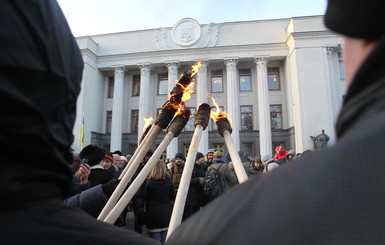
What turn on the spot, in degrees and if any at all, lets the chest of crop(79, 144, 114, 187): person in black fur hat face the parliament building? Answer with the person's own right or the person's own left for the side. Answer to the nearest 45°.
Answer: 0° — they already face it

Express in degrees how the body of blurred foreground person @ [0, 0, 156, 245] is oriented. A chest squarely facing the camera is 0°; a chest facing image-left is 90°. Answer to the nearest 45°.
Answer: approximately 180°

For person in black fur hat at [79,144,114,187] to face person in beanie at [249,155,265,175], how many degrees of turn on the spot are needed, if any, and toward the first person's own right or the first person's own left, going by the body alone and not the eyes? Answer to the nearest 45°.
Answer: approximately 45° to the first person's own right

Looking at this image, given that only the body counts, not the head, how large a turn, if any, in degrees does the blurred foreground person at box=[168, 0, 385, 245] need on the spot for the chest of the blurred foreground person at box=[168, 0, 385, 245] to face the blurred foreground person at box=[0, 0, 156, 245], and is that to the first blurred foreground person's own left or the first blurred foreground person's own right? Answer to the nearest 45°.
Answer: approximately 45° to the first blurred foreground person's own left

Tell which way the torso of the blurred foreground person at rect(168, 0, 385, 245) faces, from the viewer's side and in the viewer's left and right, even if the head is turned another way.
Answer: facing away from the viewer and to the left of the viewer

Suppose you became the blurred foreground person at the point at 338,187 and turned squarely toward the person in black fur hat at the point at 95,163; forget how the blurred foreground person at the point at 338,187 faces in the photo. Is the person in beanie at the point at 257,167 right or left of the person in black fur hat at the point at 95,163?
right

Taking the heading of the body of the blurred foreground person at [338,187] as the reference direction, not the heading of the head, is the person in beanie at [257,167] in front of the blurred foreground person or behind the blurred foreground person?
in front

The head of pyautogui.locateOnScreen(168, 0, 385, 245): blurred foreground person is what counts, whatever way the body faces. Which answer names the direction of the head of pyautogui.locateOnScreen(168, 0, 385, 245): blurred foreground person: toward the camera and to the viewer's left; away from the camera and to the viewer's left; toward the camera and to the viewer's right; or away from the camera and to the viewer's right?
away from the camera and to the viewer's left

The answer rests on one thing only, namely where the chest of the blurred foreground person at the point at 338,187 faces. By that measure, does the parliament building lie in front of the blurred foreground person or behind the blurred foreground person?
in front

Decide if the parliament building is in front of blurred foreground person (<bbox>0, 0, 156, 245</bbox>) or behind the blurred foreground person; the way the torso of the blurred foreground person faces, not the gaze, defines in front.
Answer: in front
